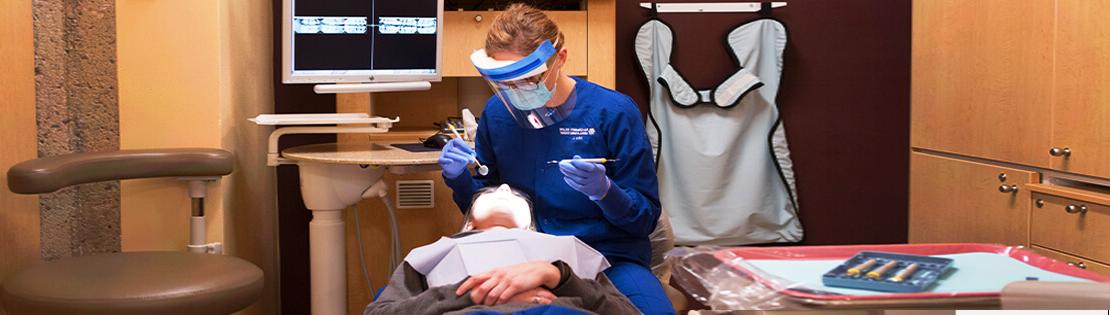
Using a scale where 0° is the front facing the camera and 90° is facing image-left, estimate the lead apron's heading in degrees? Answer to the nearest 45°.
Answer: approximately 0°

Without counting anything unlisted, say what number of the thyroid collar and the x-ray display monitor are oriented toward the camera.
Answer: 2

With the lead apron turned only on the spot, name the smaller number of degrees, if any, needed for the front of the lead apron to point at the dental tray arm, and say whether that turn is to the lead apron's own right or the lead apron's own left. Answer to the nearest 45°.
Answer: approximately 45° to the lead apron's own right

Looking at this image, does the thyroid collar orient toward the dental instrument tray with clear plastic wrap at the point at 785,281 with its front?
yes

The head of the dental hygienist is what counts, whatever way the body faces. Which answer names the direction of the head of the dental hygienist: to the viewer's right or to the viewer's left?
to the viewer's left

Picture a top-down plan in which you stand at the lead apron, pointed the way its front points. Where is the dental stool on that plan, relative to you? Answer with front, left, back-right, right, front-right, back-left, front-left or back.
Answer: front-right

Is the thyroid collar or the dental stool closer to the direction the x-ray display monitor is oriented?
the dental stool

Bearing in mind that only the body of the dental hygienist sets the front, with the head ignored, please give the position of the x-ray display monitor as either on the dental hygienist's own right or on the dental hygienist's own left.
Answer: on the dental hygienist's own right

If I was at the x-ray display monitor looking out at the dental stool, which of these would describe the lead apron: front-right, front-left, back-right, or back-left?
back-left
